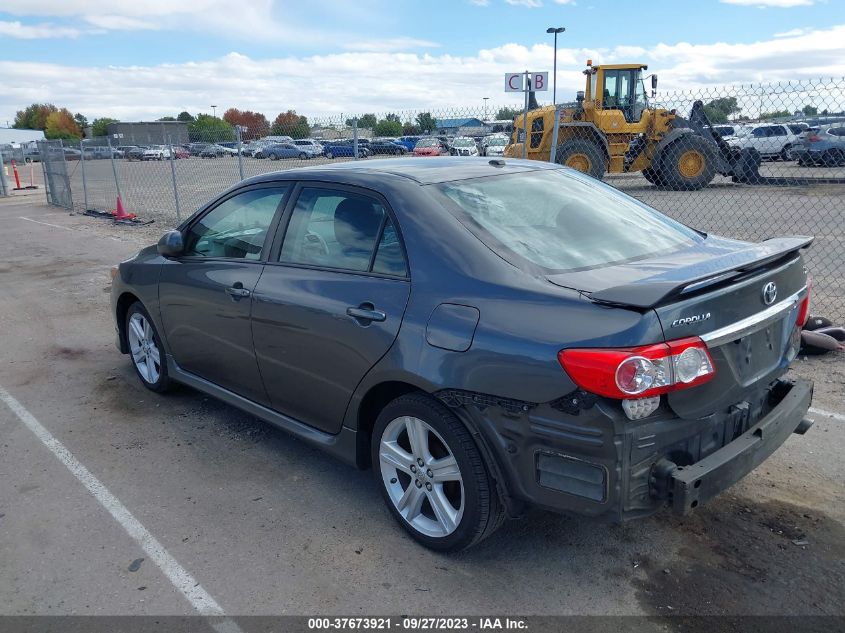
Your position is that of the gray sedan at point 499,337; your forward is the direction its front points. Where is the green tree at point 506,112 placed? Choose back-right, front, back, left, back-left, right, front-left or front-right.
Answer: front-right

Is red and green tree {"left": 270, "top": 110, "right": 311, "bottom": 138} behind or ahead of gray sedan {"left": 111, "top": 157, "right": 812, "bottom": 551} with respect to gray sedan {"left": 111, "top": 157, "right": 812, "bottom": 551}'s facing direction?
ahead

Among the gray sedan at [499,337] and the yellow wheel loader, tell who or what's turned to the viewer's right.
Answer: the yellow wheel loader

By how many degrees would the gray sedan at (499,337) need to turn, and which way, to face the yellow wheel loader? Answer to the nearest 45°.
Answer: approximately 45° to its right

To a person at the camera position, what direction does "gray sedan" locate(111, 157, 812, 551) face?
facing away from the viewer and to the left of the viewer

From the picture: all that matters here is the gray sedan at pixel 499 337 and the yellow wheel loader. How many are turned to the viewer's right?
1

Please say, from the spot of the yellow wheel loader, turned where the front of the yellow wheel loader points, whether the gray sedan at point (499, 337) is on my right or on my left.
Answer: on my right

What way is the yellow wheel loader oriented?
to the viewer's right

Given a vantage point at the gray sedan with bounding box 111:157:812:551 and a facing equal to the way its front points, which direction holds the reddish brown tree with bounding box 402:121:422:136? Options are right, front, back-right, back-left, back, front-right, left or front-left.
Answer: front-right

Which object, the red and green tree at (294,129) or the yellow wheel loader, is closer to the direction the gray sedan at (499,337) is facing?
the red and green tree
